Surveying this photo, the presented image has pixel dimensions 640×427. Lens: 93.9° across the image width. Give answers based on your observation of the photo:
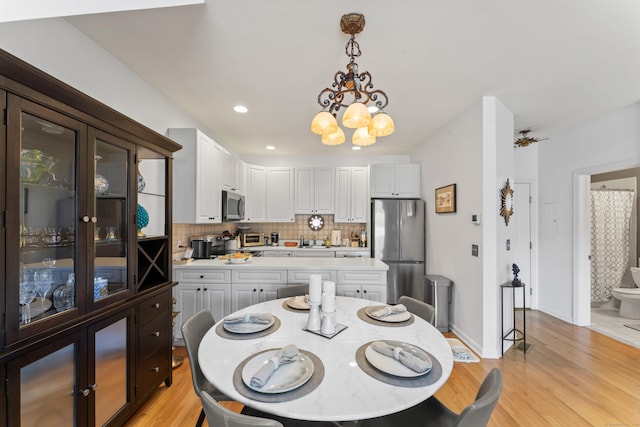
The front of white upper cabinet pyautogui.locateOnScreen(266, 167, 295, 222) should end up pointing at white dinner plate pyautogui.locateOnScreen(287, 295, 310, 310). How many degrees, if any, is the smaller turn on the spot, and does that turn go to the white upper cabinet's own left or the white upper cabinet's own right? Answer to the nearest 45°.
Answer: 0° — it already faces it

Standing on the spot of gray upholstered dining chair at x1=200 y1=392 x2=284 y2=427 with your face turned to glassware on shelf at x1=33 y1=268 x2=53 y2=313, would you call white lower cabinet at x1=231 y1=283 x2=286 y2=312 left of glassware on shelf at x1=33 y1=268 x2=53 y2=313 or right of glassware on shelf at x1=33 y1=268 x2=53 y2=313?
right

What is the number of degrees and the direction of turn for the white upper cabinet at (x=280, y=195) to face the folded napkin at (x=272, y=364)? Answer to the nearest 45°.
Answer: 0° — it already faces it

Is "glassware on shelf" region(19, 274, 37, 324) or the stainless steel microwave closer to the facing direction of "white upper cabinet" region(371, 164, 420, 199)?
the glassware on shelf

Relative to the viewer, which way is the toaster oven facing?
toward the camera

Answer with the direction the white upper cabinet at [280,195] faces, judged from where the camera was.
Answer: facing the viewer

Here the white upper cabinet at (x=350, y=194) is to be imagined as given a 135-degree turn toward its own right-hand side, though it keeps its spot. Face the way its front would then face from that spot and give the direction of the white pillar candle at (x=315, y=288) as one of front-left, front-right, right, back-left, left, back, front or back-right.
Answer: back-left

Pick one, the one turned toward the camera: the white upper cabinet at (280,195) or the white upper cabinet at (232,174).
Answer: the white upper cabinet at (280,195)

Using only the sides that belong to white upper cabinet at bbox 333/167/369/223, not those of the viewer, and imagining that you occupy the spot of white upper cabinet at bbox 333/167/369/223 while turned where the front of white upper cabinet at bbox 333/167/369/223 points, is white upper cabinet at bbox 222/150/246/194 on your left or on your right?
on your right

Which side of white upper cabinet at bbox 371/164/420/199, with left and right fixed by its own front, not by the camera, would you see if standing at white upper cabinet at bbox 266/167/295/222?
right

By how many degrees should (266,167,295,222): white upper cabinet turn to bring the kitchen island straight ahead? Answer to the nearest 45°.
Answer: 0° — it already faces it

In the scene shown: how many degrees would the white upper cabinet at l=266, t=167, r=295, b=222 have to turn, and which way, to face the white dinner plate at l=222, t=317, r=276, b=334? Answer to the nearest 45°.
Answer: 0° — it already faces it

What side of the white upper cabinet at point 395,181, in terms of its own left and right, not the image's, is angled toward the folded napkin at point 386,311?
front

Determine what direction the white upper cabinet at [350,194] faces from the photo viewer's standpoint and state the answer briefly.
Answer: facing the viewer

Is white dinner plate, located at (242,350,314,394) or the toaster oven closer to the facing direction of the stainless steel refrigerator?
the white dinner plate

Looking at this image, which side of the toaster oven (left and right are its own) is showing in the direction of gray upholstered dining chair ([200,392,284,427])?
front

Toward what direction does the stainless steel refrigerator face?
toward the camera
